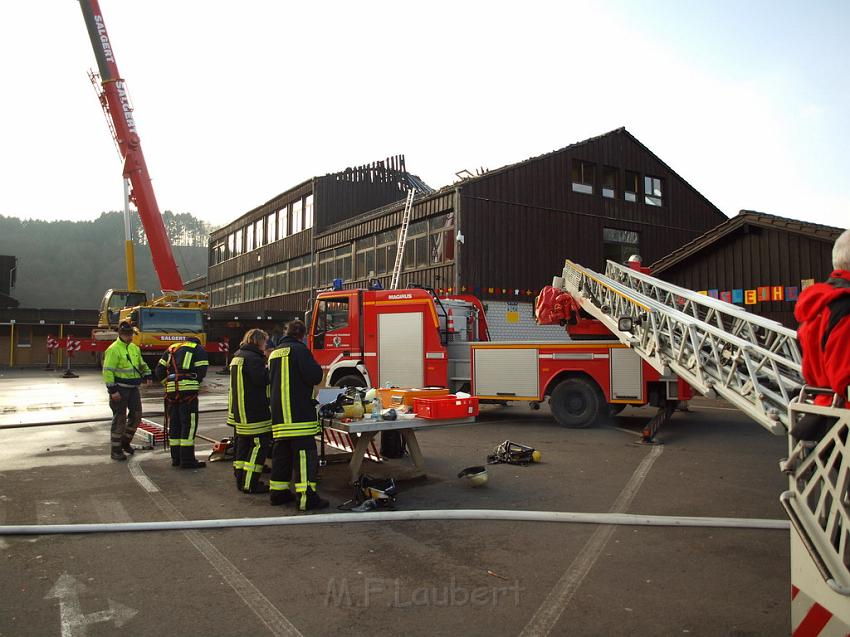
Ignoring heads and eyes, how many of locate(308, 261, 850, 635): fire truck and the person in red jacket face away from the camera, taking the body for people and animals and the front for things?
1

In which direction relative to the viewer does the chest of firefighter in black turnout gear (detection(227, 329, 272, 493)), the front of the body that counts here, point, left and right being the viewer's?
facing away from the viewer and to the right of the viewer

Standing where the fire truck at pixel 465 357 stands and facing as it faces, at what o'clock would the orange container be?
The orange container is roughly at 9 o'clock from the fire truck.

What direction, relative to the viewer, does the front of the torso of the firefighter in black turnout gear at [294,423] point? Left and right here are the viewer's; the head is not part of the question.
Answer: facing away from the viewer and to the right of the viewer

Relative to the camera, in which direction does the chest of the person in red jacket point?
away from the camera

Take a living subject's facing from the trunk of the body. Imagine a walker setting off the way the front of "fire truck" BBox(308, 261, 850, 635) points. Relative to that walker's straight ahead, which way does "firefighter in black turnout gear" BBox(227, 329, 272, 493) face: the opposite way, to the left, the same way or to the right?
to the right

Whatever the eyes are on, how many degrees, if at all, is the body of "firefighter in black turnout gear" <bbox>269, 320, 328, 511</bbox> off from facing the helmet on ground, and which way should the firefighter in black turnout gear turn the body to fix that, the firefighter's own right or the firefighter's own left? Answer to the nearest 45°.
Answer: approximately 45° to the firefighter's own right

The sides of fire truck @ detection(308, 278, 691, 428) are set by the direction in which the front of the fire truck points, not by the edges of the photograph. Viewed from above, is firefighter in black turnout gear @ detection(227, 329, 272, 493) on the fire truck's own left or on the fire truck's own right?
on the fire truck's own left
